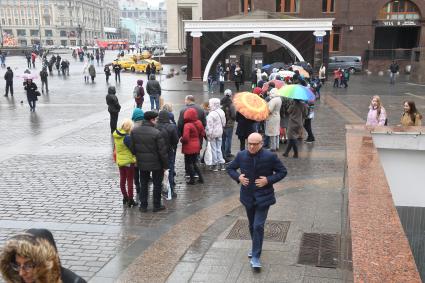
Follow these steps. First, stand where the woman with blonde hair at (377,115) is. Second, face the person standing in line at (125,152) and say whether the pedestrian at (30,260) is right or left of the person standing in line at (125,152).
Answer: left

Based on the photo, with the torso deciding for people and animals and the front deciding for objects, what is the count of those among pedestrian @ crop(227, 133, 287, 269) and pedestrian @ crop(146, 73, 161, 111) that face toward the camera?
1

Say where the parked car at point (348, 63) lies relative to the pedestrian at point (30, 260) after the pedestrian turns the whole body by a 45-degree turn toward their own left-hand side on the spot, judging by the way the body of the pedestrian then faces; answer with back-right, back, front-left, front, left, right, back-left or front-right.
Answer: back-left

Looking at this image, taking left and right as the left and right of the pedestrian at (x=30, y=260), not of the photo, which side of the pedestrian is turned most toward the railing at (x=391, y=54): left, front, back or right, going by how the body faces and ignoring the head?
back

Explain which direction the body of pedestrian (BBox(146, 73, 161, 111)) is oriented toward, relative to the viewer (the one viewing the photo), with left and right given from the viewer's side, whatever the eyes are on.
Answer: facing away from the viewer

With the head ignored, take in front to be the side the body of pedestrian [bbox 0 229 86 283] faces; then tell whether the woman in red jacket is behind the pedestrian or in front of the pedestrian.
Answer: behind

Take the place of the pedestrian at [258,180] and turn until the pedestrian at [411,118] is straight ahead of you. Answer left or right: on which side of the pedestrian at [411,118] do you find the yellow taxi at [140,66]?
left

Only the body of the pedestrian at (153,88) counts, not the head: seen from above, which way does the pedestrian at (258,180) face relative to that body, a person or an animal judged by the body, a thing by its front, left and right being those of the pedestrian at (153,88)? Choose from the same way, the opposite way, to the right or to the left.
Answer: the opposite way

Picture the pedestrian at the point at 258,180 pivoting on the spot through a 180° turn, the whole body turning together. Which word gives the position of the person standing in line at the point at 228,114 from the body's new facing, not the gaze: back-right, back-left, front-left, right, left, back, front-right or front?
front
